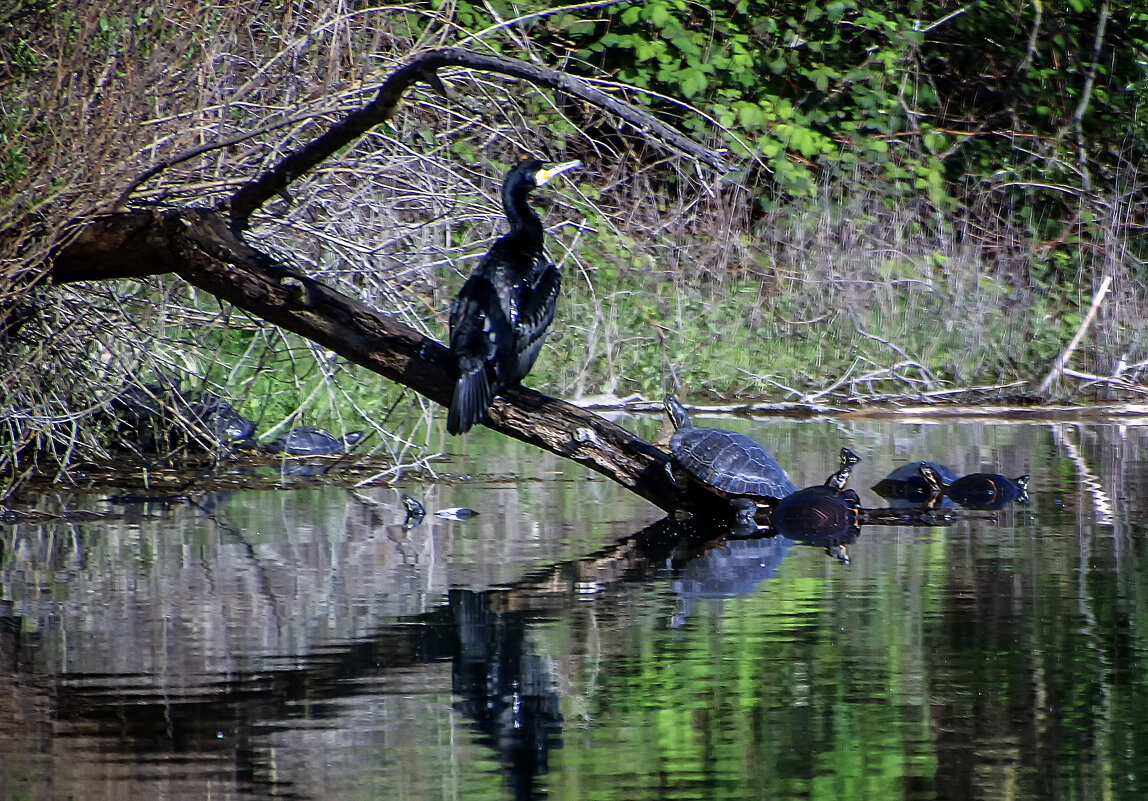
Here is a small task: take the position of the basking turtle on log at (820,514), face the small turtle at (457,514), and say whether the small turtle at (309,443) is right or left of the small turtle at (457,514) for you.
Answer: right

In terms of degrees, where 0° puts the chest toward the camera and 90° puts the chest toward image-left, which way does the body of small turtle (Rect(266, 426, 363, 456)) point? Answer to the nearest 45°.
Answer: approximately 270°

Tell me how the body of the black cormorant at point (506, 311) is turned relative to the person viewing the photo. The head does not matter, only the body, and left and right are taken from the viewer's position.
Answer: facing away from the viewer and to the right of the viewer

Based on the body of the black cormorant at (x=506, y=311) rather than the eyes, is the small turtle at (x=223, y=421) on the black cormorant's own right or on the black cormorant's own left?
on the black cormorant's own left
